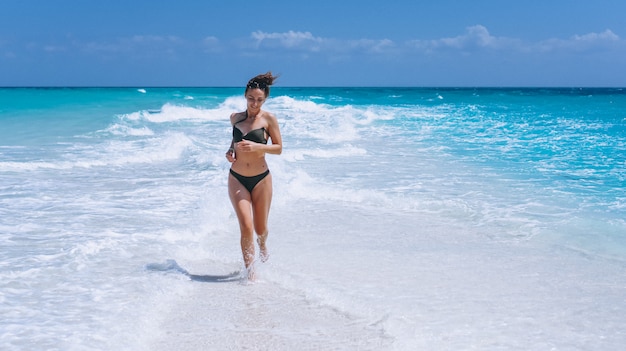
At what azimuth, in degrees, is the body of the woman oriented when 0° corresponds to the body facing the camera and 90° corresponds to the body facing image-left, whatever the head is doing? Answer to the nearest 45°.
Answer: approximately 0°
